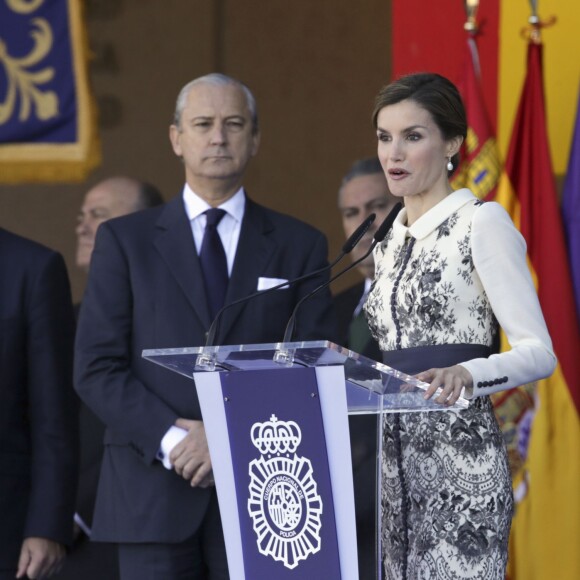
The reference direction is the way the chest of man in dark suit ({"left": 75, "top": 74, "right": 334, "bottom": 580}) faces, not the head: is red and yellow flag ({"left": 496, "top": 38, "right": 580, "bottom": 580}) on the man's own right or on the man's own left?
on the man's own left

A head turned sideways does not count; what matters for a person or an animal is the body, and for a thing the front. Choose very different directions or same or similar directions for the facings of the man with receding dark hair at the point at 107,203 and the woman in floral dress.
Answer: same or similar directions

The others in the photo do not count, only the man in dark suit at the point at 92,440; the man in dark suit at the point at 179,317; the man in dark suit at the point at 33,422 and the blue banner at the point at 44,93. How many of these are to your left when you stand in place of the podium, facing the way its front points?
0

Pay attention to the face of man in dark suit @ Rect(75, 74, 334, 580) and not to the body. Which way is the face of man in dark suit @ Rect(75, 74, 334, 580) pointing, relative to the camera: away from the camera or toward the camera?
toward the camera

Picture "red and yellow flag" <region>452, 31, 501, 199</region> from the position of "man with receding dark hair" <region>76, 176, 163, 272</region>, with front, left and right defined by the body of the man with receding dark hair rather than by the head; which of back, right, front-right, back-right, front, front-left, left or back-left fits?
left

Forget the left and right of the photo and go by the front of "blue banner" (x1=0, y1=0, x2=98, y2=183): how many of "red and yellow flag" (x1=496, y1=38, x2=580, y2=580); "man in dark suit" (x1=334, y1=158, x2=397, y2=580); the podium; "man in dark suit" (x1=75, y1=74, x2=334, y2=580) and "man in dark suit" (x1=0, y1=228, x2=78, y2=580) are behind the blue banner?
0

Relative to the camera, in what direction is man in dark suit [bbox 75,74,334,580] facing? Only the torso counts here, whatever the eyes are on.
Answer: toward the camera

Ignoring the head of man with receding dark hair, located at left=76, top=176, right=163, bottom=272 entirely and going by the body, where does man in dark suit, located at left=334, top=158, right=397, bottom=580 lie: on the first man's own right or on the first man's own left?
on the first man's own left

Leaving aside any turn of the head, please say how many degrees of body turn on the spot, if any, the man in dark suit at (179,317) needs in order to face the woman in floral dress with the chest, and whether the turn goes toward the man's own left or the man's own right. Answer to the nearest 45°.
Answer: approximately 45° to the man's own left

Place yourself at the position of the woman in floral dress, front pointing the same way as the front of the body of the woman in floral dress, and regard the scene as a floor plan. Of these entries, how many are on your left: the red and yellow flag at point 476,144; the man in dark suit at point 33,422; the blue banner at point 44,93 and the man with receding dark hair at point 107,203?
0

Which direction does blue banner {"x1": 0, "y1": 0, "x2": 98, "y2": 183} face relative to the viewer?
toward the camera

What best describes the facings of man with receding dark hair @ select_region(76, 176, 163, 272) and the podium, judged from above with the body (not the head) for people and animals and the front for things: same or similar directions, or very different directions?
same or similar directions

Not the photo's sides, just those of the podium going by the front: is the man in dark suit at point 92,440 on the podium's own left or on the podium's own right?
on the podium's own right

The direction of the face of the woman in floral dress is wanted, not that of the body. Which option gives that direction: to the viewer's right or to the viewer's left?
to the viewer's left

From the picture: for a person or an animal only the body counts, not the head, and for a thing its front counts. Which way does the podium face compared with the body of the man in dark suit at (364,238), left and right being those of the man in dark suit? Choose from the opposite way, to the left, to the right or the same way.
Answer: the same way

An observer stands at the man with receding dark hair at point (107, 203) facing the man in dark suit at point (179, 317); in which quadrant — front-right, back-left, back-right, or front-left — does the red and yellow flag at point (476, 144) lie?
front-left

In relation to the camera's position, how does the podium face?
facing the viewer and to the left of the viewer

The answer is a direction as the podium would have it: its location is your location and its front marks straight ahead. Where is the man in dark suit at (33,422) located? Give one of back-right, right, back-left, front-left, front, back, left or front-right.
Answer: right

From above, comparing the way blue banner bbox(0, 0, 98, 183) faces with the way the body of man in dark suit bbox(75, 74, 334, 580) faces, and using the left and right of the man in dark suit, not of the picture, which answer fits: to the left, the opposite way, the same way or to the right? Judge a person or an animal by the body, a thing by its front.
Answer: the same way

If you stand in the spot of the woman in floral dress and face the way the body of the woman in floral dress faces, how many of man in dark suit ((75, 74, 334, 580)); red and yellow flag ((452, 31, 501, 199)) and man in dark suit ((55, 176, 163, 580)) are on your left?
0

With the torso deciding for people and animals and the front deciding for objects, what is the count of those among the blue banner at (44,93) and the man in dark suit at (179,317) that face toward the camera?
2
